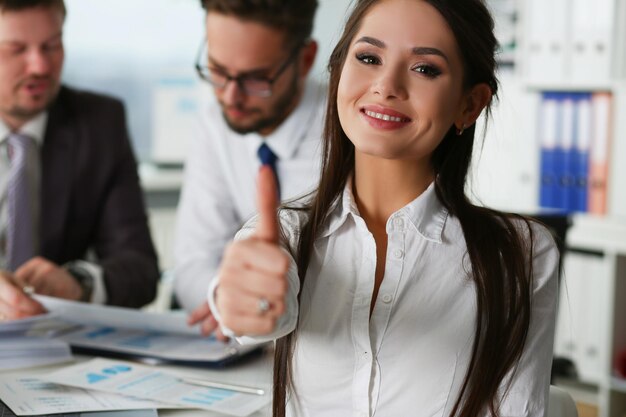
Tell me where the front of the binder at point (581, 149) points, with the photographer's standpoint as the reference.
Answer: facing the viewer

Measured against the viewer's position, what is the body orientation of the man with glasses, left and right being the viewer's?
facing the viewer and to the left of the viewer

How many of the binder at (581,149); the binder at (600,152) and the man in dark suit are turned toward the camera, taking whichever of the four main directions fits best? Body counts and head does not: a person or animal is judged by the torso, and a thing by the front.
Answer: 3

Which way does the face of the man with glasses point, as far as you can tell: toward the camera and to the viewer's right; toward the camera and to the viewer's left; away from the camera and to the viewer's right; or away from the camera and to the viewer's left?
toward the camera and to the viewer's left

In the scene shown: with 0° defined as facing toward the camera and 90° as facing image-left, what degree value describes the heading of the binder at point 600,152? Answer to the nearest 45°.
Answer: approximately 0°

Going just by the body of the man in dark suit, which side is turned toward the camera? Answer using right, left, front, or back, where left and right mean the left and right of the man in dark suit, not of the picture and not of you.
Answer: front

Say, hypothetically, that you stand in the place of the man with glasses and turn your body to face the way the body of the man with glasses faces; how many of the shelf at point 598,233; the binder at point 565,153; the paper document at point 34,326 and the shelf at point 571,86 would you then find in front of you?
1

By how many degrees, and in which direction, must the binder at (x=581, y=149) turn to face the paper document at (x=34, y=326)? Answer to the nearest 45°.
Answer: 0° — it already faces it

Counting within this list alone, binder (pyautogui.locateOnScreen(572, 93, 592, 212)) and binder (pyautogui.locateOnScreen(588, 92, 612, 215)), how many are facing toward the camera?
2
